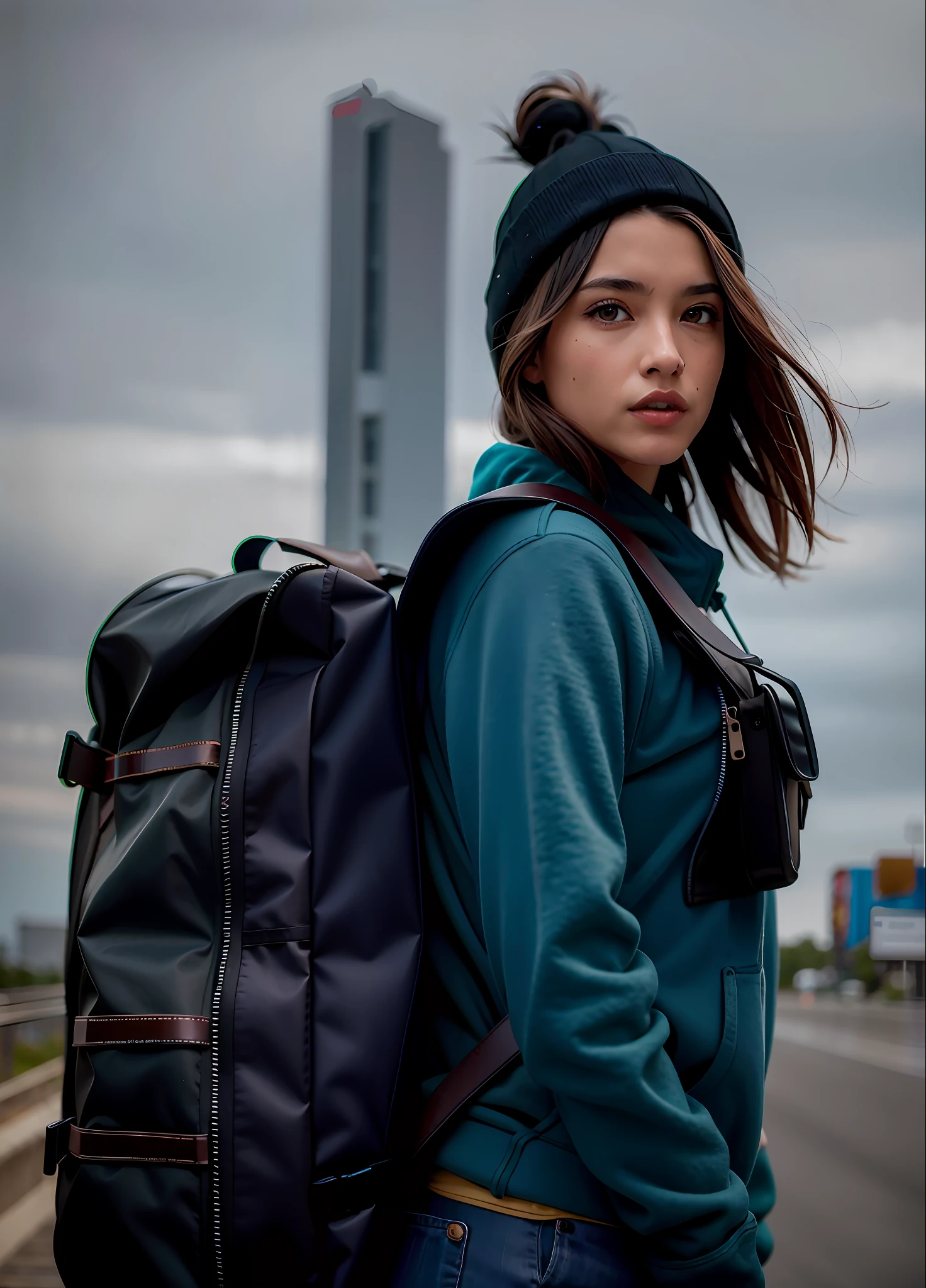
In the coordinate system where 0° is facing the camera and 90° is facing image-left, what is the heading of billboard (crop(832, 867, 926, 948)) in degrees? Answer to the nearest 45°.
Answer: approximately 0°

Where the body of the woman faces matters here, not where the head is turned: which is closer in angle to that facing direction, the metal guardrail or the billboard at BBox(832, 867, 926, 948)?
the billboard

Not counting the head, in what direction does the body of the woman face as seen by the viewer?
to the viewer's right

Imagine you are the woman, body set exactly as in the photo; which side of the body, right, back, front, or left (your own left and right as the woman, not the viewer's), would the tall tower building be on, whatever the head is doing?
left

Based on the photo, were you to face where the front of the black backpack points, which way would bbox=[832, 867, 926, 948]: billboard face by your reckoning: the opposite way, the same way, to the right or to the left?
to the left

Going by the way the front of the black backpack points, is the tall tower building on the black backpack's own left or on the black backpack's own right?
on the black backpack's own right

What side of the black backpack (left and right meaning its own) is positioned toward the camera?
left

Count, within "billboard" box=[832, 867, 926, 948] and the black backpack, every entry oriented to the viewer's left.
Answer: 1

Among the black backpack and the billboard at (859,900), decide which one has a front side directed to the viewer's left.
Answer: the black backpack

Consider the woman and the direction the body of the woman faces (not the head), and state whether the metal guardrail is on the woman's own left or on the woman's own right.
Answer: on the woman's own left

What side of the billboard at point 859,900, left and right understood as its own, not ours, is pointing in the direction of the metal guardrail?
front

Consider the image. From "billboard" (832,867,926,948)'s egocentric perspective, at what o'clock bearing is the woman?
The woman is roughly at 12 o'clock from the billboard.

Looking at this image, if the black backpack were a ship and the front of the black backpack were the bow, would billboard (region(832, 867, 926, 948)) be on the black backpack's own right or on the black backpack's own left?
on the black backpack's own right
